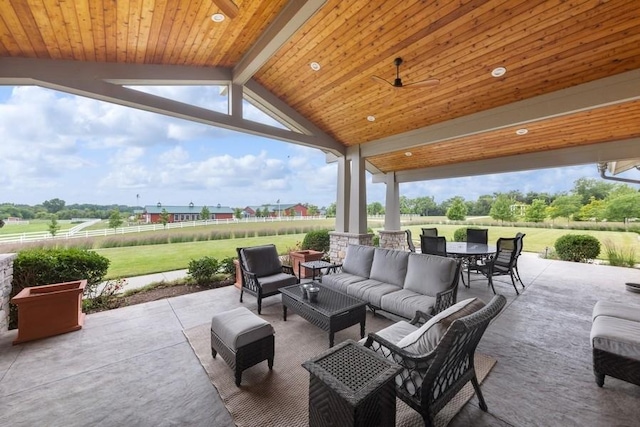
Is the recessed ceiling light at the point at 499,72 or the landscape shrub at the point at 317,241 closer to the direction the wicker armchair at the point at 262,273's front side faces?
the recessed ceiling light

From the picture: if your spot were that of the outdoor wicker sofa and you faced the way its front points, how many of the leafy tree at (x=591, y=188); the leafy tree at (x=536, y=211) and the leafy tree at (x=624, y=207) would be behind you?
3

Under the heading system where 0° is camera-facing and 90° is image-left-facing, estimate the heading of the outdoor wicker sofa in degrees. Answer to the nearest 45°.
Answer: approximately 45°

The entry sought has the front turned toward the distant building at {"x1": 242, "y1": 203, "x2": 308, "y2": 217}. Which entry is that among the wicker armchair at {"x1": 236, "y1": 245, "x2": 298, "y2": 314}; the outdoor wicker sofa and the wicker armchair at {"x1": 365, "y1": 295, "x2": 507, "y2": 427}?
the wicker armchair at {"x1": 365, "y1": 295, "x2": 507, "y2": 427}

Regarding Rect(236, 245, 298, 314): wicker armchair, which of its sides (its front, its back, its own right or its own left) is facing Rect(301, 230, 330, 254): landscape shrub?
left

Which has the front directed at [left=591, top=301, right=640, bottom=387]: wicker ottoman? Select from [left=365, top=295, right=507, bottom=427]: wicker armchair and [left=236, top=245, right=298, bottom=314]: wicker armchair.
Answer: [left=236, top=245, right=298, bottom=314]: wicker armchair

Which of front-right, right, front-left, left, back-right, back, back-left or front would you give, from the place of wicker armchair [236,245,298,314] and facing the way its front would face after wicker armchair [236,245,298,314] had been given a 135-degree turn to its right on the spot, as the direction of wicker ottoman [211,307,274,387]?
left

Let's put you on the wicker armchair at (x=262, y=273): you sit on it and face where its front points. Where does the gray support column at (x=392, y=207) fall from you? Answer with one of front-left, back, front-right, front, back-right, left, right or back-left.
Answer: left

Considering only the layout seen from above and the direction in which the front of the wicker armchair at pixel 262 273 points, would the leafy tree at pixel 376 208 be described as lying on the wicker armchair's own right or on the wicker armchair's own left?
on the wicker armchair's own left

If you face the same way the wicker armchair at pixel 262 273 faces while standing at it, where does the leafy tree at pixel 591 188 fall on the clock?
The leafy tree is roughly at 10 o'clock from the wicker armchair.

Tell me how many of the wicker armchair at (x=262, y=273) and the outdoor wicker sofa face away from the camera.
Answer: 0

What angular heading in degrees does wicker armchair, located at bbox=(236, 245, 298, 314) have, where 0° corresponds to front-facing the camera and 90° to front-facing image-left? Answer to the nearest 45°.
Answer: approximately 315°

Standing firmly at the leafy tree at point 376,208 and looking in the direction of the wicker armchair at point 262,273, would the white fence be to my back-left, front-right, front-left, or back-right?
front-right

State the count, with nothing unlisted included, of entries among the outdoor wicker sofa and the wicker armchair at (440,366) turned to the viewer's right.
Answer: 0

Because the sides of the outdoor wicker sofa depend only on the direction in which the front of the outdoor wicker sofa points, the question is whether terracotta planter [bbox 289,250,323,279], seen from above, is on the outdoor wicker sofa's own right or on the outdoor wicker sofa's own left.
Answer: on the outdoor wicker sofa's own right

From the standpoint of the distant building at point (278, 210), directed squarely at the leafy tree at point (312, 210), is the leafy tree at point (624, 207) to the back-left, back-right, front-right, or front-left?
front-right

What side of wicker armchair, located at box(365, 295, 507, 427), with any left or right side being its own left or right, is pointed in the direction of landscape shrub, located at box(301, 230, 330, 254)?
front

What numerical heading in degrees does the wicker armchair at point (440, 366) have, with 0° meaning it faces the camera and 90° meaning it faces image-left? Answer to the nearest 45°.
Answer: approximately 135°

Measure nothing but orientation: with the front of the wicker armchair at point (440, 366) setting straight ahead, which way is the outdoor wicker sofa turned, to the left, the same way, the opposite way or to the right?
to the left

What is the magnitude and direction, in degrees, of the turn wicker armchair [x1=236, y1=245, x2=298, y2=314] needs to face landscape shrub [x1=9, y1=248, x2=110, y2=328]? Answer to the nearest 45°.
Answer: approximately 135° to its right

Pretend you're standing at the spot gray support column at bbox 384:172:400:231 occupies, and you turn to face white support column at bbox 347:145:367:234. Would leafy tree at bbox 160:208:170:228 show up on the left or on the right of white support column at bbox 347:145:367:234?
right

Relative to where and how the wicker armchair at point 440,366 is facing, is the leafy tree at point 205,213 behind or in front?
in front
